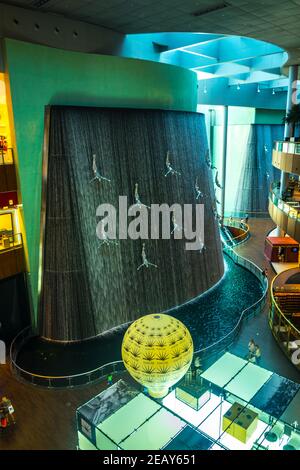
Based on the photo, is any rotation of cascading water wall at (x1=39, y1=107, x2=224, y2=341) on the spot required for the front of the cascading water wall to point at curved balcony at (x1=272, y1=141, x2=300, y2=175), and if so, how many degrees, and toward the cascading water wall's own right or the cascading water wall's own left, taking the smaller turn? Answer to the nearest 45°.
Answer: approximately 90° to the cascading water wall's own left

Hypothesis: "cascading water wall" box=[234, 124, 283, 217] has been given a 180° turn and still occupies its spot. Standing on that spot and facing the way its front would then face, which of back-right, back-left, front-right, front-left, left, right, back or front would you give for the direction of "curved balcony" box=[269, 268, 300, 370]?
back

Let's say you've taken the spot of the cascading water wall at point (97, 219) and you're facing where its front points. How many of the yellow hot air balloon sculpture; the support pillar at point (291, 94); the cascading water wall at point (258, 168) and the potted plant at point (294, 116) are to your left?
3

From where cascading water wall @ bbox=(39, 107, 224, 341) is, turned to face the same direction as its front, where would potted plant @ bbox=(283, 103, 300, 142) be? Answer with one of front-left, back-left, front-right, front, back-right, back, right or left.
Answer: left

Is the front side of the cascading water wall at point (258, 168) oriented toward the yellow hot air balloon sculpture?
yes

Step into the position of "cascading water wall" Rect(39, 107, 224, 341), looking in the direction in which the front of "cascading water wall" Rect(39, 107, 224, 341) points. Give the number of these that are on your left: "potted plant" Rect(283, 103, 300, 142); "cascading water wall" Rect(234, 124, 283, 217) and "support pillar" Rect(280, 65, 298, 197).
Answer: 3

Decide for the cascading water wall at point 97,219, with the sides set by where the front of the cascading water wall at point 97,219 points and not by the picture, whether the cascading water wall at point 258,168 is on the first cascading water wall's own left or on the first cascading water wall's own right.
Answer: on the first cascading water wall's own left

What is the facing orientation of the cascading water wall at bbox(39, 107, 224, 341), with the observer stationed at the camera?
facing the viewer and to the right of the viewer

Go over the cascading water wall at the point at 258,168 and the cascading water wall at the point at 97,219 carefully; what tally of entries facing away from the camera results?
0

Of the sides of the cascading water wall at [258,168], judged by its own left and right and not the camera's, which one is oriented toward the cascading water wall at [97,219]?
front

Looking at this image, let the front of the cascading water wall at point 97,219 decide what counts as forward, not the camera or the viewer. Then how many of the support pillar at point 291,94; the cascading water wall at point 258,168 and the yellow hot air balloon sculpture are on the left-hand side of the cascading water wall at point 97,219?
2

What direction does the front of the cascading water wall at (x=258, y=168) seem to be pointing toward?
toward the camera

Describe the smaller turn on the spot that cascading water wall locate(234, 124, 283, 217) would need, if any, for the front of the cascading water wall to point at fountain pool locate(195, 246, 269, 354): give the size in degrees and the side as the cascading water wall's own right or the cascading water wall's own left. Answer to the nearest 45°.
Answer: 0° — it already faces it
